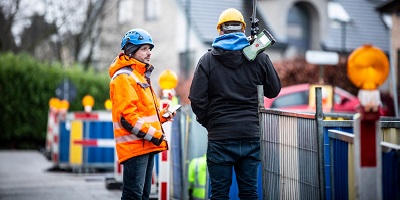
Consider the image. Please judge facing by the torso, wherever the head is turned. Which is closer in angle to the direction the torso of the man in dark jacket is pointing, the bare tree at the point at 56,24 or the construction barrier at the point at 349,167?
the bare tree

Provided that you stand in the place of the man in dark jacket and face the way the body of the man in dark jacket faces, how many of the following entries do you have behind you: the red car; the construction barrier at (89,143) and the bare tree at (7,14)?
0

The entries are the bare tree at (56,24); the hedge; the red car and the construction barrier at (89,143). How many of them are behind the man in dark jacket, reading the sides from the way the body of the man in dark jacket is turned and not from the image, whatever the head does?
0

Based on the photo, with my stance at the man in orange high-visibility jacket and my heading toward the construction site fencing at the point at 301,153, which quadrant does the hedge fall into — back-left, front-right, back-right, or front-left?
back-left

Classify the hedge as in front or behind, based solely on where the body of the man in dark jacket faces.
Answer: in front

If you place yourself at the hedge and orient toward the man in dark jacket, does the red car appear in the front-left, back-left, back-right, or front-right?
front-left

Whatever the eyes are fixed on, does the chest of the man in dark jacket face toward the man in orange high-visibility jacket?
no

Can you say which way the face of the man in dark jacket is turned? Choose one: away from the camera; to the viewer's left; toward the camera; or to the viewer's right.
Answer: away from the camera

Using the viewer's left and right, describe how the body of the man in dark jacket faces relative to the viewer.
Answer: facing away from the viewer

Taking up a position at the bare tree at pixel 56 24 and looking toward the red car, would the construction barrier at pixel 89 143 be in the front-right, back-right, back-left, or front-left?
front-right

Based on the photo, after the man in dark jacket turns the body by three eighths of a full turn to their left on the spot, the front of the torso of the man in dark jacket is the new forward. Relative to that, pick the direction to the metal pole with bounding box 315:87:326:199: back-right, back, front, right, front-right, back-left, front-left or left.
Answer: back-left

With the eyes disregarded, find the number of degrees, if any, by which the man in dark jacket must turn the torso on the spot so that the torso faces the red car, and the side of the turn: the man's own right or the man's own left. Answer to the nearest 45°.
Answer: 0° — they already face it

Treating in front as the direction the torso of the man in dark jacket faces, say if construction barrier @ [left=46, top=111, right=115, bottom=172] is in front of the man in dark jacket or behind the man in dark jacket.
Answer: in front
